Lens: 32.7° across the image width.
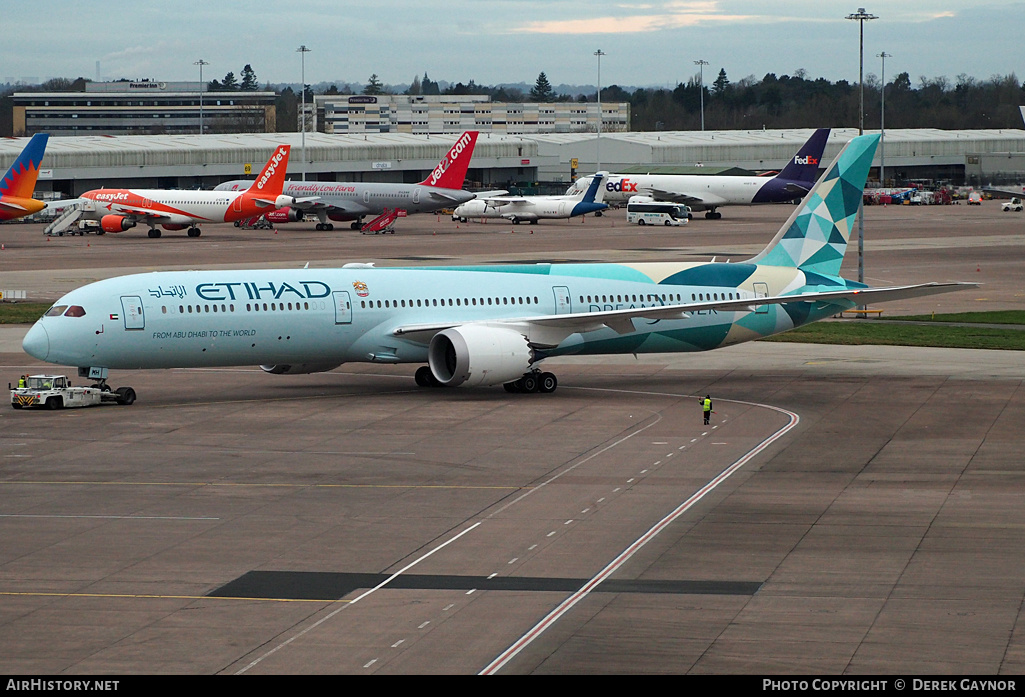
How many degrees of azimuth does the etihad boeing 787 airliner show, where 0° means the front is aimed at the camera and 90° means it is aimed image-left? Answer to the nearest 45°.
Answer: approximately 45°
